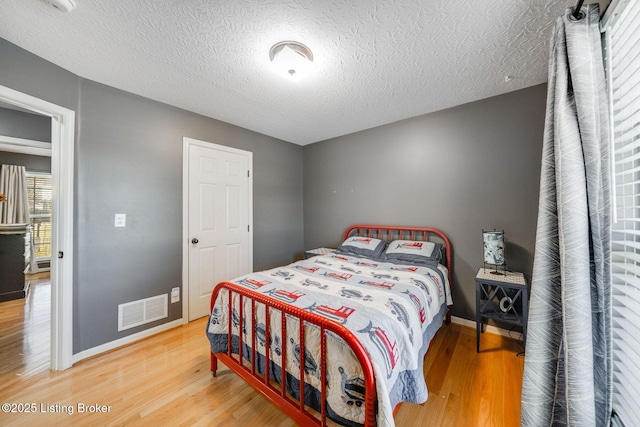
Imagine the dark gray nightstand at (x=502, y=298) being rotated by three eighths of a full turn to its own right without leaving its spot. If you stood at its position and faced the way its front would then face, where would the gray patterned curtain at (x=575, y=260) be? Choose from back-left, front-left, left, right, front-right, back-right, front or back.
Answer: back-left

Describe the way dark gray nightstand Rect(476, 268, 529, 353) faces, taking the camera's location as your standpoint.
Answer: facing the viewer

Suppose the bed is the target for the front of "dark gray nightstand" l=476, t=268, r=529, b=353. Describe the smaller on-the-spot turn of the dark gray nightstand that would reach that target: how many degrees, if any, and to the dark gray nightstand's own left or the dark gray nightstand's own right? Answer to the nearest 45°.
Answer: approximately 45° to the dark gray nightstand's own right

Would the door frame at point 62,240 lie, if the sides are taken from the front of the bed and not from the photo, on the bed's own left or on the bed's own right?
on the bed's own right

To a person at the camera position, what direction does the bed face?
facing the viewer and to the left of the viewer

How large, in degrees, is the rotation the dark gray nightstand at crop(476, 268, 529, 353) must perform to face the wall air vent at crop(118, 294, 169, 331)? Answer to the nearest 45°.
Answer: approximately 45° to its right

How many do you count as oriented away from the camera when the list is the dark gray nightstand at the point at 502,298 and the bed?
0

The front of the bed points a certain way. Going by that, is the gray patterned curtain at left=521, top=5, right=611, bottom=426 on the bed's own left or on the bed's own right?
on the bed's own left

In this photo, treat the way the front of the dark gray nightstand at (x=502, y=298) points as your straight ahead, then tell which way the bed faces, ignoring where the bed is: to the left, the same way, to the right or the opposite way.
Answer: the same way

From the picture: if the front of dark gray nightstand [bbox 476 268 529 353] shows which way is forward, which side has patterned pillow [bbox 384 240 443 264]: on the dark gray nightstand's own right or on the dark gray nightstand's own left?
on the dark gray nightstand's own right
